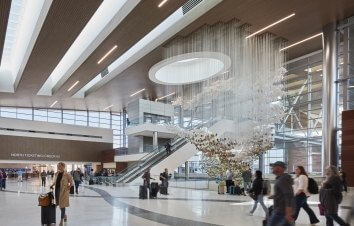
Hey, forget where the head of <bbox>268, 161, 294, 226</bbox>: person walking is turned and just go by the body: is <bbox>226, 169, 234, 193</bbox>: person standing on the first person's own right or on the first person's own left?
on the first person's own right

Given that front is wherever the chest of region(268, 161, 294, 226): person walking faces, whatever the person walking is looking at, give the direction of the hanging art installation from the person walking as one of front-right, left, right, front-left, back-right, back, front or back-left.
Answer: right

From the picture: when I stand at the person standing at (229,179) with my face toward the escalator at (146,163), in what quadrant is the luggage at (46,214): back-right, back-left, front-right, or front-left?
back-left

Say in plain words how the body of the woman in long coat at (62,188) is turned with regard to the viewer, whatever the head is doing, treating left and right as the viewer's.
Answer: facing the viewer and to the left of the viewer
